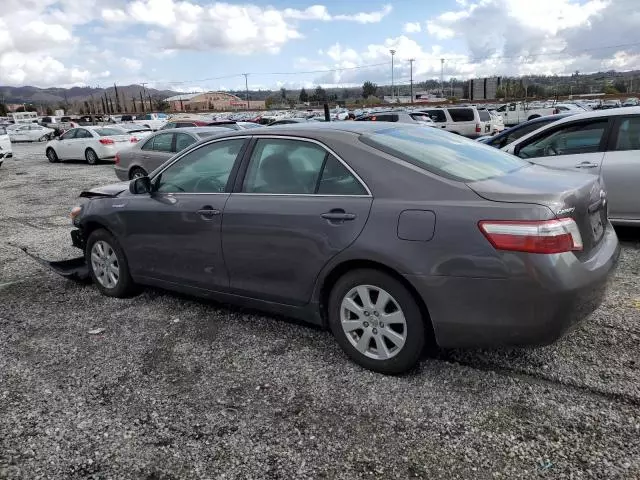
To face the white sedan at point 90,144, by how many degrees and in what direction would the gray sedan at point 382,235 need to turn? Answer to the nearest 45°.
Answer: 0° — it already faces it

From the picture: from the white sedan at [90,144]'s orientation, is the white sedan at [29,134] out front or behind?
out front

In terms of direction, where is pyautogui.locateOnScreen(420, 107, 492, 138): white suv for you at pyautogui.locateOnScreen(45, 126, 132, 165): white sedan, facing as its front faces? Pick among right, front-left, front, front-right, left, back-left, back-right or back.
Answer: back-right

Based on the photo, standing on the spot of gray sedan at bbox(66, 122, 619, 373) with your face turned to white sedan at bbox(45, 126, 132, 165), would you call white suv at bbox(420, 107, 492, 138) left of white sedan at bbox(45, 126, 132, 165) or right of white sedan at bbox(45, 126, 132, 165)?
right

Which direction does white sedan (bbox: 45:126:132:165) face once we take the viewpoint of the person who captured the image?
facing away from the viewer and to the left of the viewer

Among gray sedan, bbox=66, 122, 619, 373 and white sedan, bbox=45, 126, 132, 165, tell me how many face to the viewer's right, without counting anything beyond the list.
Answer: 0

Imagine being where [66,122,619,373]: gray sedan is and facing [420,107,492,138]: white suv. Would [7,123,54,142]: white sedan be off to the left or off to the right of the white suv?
left

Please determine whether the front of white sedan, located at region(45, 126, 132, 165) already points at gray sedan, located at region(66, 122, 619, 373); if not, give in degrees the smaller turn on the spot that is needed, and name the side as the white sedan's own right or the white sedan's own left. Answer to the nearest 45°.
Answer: approximately 135° to the white sedan's own left

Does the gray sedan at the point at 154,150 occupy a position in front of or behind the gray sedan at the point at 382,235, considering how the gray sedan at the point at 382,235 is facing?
in front

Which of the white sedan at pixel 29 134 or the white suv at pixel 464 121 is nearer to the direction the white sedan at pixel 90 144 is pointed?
the white sedan

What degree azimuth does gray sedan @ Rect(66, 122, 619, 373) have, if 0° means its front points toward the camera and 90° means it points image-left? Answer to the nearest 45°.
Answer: approximately 135°
